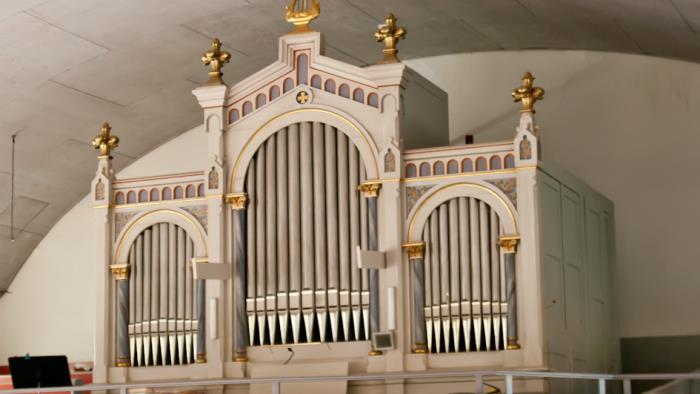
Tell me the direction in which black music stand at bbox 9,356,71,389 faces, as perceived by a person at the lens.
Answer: facing away from the viewer
